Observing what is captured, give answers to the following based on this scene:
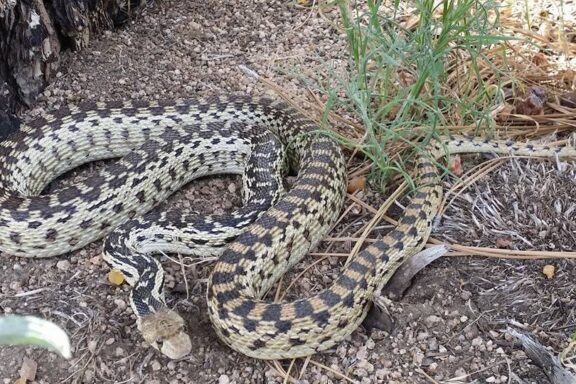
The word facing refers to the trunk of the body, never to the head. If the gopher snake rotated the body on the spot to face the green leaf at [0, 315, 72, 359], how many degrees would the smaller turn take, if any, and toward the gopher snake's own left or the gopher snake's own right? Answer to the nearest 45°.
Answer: approximately 45° to the gopher snake's own right

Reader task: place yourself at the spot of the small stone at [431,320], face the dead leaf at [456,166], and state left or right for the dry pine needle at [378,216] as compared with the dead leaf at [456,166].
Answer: left

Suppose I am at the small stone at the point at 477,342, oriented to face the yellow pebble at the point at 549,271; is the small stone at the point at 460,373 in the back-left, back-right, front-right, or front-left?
back-right

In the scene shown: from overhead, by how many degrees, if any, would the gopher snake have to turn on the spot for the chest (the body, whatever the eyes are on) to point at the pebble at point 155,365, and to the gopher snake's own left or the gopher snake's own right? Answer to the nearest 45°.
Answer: approximately 45° to the gopher snake's own right

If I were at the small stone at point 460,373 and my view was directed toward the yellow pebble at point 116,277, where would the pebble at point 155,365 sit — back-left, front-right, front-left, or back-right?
front-left

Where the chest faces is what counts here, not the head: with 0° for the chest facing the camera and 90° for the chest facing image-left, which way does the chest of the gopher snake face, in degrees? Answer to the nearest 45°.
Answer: approximately 315°
